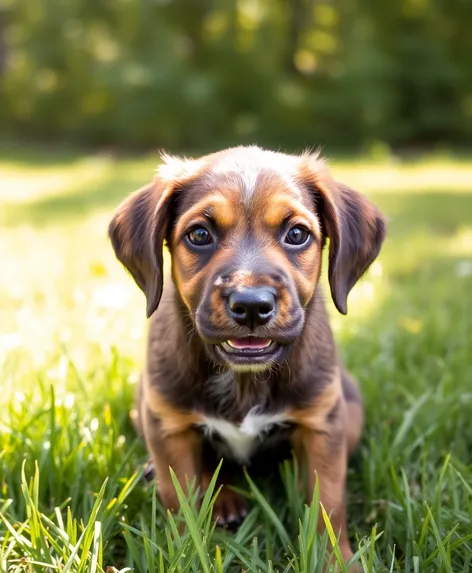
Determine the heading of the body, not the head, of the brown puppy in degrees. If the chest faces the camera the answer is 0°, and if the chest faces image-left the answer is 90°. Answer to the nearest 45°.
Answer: approximately 0°
